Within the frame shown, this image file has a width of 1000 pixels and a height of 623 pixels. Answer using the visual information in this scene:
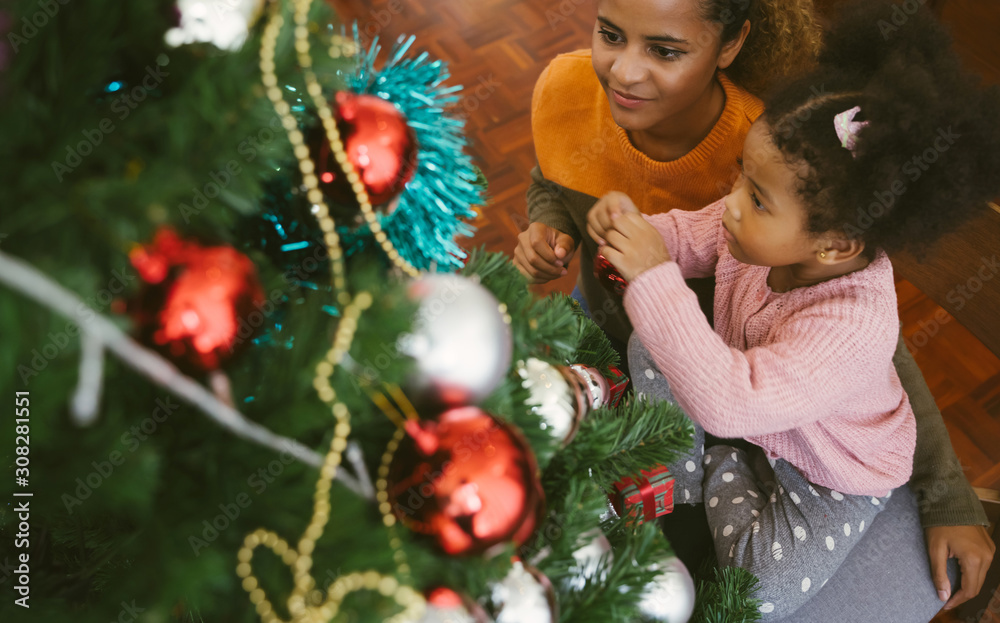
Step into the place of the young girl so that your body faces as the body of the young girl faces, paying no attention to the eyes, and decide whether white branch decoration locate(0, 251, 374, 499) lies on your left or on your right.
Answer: on your left

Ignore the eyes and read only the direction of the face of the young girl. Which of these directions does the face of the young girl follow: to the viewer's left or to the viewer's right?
to the viewer's left

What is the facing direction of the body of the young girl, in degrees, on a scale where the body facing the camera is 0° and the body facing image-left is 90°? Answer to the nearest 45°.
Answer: approximately 90°
